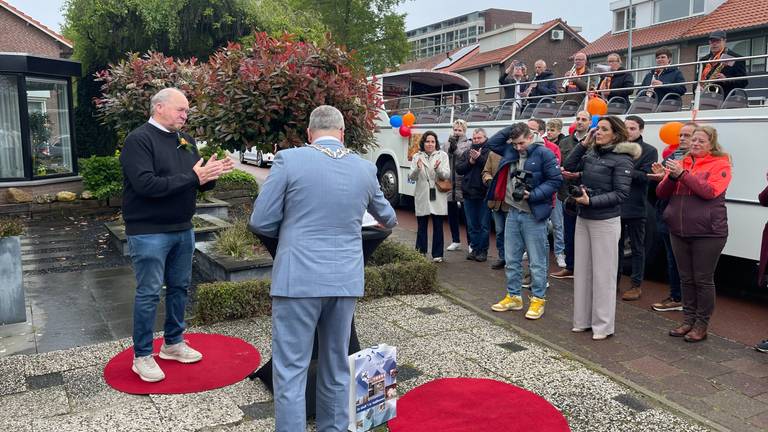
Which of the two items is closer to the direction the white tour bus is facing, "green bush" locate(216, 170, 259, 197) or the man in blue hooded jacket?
the green bush

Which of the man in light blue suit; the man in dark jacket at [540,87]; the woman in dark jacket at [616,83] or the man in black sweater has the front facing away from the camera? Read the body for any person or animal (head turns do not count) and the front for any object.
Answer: the man in light blue suit

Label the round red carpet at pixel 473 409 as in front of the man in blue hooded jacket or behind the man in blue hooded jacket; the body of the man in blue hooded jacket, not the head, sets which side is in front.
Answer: in front

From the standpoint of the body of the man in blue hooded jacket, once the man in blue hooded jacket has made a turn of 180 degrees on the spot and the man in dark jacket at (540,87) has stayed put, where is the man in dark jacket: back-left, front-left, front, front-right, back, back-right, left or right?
front-left

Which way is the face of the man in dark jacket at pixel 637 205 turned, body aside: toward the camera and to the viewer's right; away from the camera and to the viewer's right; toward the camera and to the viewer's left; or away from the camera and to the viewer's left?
toward the camera and to the viewer's left

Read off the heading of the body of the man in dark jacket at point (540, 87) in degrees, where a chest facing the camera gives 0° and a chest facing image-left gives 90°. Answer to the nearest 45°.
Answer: approximately 45°

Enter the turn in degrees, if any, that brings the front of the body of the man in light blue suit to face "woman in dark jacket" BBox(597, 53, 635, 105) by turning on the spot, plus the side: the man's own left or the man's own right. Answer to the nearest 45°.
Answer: approximately 45° to the man's own right

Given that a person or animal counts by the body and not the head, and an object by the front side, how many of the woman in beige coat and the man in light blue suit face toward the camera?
1

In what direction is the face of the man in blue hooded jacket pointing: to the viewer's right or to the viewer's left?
to the viewer's left

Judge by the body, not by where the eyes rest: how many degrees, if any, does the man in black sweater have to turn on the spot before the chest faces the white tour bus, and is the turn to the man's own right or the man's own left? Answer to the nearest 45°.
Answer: approximately 45° to the man's own left

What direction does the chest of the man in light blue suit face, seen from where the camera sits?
away from the camera

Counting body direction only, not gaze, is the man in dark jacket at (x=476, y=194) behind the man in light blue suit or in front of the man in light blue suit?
in front

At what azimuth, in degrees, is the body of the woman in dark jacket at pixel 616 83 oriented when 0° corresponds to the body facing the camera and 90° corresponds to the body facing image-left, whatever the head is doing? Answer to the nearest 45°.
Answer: approximately 45°

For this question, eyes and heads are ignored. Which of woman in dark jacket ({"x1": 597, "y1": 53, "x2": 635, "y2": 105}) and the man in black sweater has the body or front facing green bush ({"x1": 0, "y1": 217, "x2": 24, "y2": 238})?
the woman in dark jacket

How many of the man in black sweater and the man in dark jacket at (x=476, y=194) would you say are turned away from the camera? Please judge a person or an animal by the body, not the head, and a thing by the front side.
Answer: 0
